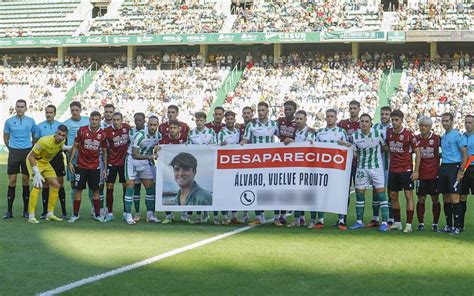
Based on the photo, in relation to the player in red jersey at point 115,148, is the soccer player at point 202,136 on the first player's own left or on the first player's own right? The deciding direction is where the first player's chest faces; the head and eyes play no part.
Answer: on the first player's own left

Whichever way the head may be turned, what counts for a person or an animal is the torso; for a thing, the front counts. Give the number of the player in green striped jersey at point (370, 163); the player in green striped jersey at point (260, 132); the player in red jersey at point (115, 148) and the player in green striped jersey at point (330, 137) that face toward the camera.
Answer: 4

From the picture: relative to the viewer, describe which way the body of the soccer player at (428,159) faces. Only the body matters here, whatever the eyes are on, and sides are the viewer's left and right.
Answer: facing the viewer

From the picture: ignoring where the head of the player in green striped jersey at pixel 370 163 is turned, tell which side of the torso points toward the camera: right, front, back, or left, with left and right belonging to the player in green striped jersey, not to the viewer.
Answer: front

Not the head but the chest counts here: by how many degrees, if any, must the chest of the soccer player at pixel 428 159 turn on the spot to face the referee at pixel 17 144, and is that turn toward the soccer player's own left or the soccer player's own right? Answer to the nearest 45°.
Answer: approximately 90° to the soccer player's own right

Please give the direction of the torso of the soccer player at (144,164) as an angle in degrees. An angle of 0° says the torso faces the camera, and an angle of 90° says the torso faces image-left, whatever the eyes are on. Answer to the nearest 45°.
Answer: approximately 315°

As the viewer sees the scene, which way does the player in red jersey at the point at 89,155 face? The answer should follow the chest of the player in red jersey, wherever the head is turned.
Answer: toward the camera

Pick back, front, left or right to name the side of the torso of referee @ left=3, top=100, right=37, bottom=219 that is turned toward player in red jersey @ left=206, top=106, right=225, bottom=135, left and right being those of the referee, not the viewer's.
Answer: left

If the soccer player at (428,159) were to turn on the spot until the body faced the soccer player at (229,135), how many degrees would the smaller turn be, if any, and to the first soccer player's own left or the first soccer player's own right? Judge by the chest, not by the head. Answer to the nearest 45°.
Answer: approximately 90° to the first soccer player's own right

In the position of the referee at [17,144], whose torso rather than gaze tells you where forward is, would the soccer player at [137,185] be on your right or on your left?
on your left

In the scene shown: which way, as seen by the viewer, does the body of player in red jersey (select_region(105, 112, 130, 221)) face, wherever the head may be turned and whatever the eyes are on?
toward the camera

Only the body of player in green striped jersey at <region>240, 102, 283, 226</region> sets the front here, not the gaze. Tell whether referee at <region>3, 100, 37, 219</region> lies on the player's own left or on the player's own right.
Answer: on the player's own right

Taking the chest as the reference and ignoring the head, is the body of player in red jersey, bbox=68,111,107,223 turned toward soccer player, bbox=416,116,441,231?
no

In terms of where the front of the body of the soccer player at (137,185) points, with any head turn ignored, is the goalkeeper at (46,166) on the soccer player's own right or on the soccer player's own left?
on the soccer player's own right

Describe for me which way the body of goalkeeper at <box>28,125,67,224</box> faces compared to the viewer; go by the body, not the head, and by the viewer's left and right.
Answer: facing the viewer and to the right of the viewer

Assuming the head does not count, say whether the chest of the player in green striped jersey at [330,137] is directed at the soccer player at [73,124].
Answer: no

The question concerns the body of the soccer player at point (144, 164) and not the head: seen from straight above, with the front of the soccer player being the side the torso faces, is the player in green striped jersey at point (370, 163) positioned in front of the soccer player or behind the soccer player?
in front

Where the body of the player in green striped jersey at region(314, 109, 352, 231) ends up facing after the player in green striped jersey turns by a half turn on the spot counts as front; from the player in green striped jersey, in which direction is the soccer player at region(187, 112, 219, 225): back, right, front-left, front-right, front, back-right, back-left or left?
left

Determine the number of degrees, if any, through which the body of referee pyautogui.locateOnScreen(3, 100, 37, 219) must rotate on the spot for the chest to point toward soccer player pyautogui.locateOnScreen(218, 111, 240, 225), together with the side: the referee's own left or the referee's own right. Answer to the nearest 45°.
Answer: approximately 45° to the referee's own left

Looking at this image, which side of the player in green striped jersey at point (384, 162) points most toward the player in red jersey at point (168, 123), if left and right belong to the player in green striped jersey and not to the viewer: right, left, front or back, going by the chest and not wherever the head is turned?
right

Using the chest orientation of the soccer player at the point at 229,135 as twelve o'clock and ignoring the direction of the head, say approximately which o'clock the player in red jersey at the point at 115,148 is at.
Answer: The player in red jersey is roughly at 3 o'clock from the soccer player.

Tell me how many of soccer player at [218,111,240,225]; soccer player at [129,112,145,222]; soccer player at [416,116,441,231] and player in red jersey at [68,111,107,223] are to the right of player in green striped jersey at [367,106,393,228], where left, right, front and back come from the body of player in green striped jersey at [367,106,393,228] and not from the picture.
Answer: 3
